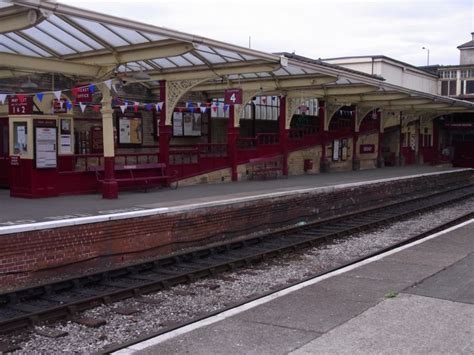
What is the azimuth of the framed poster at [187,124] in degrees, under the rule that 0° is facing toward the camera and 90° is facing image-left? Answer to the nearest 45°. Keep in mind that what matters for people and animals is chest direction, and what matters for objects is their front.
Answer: approximately 0°

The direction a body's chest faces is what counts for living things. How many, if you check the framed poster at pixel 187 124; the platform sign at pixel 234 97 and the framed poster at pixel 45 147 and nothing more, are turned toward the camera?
3

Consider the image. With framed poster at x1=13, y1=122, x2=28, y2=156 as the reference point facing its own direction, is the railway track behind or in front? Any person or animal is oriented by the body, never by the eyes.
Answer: in front

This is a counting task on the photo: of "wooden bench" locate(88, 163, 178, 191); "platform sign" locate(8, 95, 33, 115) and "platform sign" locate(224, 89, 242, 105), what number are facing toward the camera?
3

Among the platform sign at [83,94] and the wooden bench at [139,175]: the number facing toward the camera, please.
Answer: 2

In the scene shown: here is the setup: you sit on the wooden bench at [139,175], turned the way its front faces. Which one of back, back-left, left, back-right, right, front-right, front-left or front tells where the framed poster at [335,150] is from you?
back-left

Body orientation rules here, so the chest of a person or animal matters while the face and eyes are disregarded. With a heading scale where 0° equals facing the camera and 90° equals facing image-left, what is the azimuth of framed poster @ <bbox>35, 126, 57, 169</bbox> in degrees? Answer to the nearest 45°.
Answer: approximately 0°

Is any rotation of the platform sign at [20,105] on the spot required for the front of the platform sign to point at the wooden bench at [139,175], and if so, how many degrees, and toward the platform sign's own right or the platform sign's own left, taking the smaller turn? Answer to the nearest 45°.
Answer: approximately 135° to the platform sign's own left

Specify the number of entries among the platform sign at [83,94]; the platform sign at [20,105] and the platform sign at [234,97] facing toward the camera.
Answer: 3

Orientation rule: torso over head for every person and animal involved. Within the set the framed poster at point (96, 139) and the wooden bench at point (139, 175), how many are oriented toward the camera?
2

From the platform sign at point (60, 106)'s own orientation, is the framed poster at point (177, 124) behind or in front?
behind
